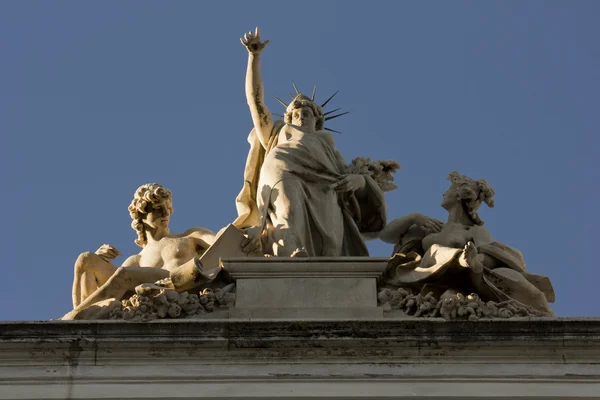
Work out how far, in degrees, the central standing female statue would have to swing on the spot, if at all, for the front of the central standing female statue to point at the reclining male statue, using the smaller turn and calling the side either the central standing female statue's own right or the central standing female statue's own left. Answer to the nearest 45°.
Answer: approximately 90° to the central standing female statue's own right

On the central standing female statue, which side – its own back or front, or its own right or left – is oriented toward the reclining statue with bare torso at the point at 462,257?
left

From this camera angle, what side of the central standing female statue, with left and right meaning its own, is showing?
front
